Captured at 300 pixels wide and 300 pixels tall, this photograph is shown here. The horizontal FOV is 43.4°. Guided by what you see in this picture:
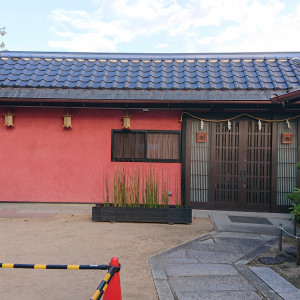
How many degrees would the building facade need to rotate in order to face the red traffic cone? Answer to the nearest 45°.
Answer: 0° — it already faces it

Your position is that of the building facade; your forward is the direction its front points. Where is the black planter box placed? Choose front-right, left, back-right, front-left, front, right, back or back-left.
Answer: front

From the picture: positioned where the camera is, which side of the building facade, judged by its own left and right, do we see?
front

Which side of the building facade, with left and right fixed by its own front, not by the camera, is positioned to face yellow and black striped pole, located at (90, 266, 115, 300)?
front
